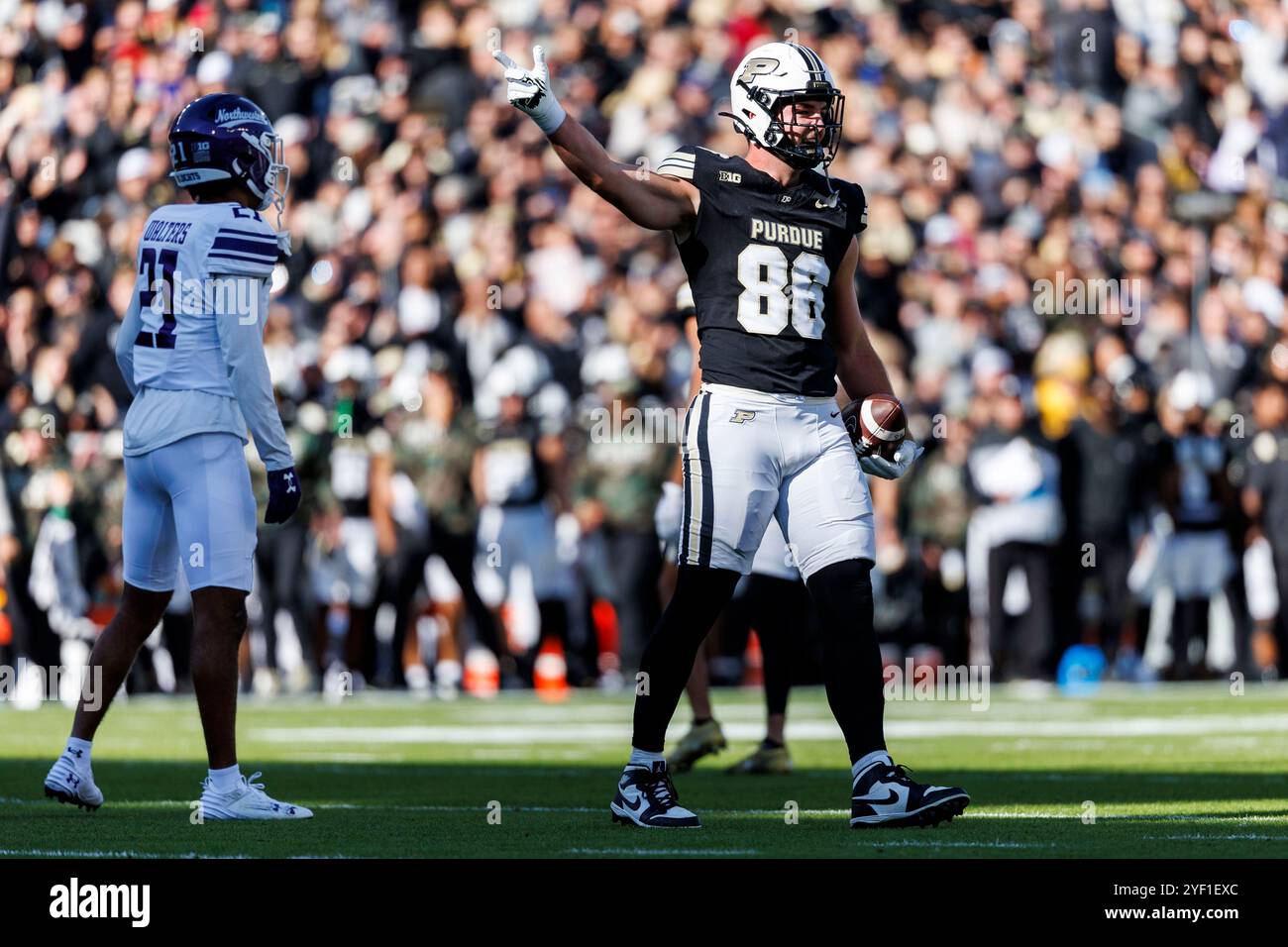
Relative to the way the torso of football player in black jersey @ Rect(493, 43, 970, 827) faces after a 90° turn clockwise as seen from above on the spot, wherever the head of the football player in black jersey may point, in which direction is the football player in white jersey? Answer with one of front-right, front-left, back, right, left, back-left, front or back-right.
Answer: front-right

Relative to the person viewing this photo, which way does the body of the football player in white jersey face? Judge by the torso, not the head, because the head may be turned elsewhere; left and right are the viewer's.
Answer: facing away from the viewer and to the right of the viewer

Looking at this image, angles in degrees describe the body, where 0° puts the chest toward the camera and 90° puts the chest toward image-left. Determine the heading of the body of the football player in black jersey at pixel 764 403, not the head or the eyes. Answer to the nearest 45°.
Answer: approximately 315°

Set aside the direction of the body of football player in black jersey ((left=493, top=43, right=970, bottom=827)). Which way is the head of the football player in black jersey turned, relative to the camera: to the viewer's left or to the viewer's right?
to the viewer's right
